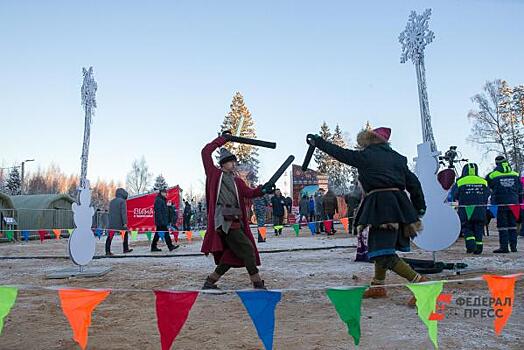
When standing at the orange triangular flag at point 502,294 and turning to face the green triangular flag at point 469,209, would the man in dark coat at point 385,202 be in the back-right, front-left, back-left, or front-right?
front-left

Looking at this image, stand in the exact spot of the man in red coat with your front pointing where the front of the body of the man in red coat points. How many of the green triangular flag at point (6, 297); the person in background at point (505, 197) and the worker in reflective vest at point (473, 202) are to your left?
2

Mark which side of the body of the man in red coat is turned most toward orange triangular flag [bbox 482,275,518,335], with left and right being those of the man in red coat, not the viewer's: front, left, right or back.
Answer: front

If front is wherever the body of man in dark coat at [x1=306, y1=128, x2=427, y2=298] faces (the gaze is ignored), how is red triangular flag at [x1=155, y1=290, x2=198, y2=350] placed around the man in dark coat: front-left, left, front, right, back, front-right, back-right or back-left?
left

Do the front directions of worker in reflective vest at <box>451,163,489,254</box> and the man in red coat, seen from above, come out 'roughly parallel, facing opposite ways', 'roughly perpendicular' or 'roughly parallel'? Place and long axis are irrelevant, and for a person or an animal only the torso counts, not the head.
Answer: roughly perpendicular

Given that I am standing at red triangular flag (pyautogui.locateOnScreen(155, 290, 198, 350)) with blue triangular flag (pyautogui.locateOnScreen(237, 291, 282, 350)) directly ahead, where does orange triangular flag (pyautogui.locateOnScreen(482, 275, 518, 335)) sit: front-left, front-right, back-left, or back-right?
front-left

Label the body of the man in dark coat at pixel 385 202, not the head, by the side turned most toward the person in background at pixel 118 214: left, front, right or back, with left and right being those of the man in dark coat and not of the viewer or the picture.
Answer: front

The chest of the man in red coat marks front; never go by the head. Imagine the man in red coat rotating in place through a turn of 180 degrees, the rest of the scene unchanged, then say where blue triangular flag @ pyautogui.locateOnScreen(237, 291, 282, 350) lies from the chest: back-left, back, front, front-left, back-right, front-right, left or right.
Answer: back-left

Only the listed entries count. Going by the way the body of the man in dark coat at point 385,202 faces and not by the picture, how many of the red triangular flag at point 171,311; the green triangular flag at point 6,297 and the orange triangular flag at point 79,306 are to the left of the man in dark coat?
3

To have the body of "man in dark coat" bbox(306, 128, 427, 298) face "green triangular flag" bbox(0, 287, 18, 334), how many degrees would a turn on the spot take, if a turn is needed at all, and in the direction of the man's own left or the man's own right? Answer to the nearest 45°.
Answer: approximately 90° to the man's own left

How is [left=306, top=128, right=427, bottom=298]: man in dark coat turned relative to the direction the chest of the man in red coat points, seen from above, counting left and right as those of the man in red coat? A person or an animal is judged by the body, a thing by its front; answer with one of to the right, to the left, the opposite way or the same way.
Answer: the opposite way

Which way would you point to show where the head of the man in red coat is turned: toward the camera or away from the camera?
toward the camera

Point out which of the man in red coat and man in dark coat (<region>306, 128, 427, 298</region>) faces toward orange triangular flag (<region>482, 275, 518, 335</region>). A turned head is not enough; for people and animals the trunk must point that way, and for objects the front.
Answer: the man in red coat
